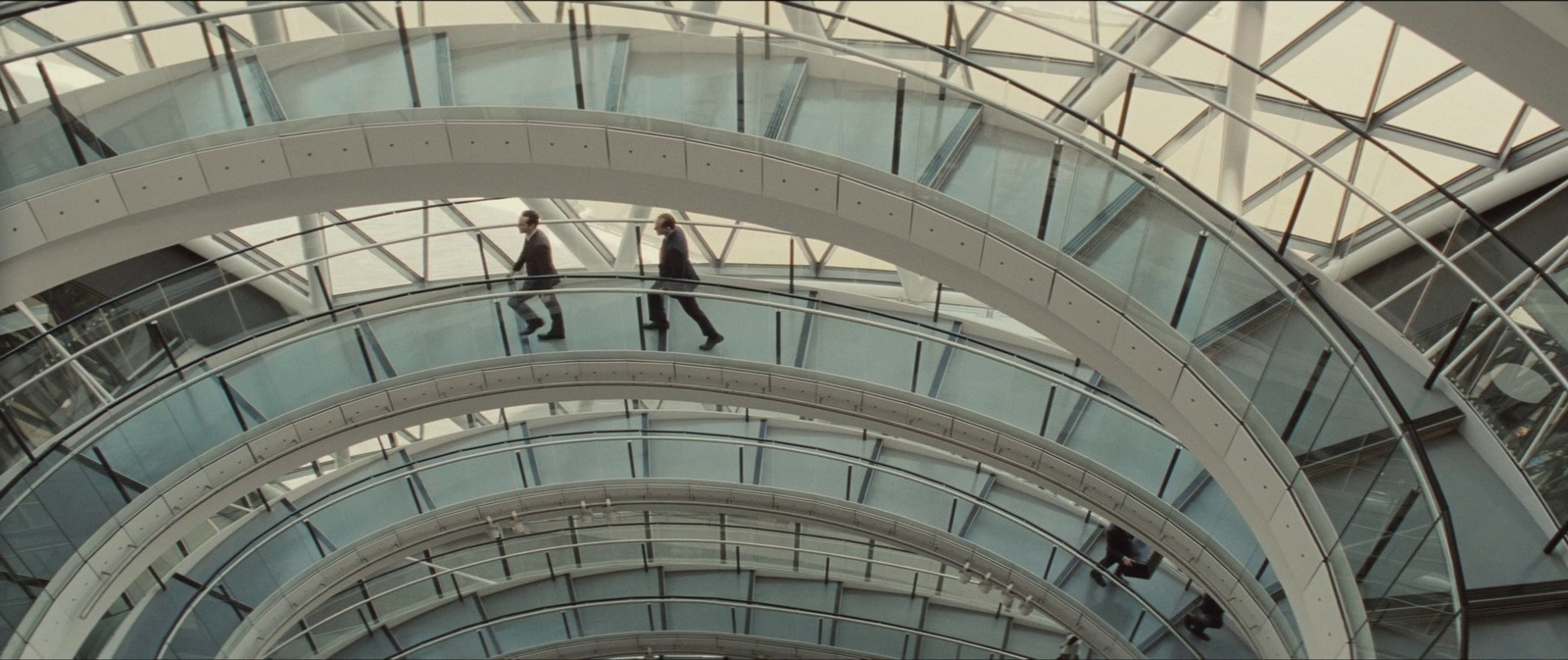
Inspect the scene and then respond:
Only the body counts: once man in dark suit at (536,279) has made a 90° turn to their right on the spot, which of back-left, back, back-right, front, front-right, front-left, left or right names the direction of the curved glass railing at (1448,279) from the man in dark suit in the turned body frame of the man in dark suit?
back-right

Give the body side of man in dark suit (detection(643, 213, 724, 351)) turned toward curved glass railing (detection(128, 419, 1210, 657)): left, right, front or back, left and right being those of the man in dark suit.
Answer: left

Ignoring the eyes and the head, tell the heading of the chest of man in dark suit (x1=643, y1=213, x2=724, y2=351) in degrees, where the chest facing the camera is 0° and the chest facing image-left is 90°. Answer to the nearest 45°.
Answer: approximately 90°

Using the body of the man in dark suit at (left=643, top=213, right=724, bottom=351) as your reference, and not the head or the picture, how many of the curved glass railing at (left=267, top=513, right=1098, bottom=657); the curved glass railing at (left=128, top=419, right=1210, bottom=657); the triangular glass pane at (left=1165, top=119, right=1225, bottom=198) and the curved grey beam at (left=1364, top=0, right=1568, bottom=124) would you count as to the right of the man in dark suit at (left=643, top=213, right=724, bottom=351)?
2

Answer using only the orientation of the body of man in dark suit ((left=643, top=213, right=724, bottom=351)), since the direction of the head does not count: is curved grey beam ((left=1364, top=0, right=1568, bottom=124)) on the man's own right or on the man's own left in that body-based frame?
on the man's own left

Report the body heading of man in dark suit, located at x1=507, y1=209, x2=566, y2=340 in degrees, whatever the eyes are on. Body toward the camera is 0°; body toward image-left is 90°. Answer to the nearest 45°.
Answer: approximately 90°

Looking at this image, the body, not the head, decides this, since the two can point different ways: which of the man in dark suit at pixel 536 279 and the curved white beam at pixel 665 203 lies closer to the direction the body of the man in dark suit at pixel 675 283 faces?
the man in dark suit
